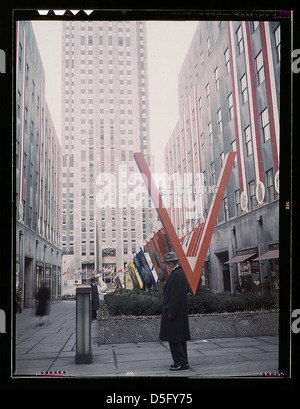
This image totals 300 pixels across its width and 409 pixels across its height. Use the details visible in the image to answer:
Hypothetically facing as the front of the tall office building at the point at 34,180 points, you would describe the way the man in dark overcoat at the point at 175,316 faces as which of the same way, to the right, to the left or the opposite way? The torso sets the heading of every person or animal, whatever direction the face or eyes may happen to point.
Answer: the opposite way

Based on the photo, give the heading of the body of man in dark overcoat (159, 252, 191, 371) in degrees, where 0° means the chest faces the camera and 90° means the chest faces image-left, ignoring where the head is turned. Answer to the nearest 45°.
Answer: approximately 90°

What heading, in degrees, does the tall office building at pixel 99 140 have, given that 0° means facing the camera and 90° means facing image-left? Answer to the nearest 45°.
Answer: approximately 0°

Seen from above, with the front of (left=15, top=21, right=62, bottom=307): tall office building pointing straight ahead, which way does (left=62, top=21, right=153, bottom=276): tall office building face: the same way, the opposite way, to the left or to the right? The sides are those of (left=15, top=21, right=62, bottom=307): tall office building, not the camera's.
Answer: to the right

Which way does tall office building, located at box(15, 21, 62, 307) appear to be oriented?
to the viewer's right
